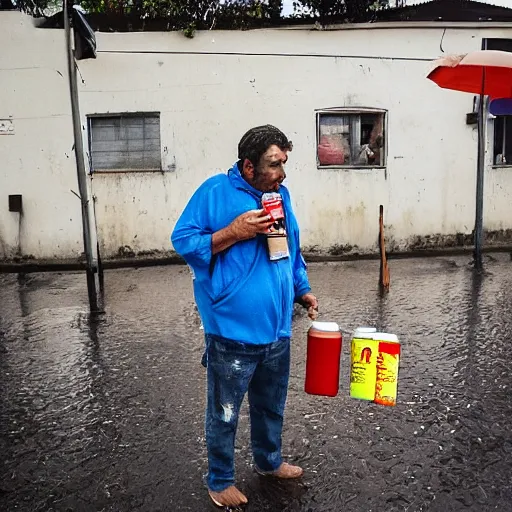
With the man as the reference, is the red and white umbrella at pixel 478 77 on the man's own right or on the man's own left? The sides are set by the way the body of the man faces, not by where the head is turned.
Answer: on the man's own left

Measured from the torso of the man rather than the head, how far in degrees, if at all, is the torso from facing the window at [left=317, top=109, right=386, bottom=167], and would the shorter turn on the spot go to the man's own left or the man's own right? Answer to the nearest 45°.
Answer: approximately 135° to the man's own left

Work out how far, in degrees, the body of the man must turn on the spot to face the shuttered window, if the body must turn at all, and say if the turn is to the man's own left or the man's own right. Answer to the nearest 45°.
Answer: approximately 135° to the man's own left

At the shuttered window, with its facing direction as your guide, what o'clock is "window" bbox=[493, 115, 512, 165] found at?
The window is roughly at 9 o'clock from the shuttered window.

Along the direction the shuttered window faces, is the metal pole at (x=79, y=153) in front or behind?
in front

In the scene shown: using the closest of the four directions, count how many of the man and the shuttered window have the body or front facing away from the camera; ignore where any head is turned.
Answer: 0

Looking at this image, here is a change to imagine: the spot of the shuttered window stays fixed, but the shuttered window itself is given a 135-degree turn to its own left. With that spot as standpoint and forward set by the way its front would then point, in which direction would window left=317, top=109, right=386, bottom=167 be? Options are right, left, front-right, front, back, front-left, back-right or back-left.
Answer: front-right

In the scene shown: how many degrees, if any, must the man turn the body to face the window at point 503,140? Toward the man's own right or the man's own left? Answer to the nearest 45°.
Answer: approximately 90° to the man's own left

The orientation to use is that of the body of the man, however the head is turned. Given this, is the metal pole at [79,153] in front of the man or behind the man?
behind

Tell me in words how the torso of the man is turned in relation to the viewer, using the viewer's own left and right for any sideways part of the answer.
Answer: facing the viewer and to the right of the viewer
